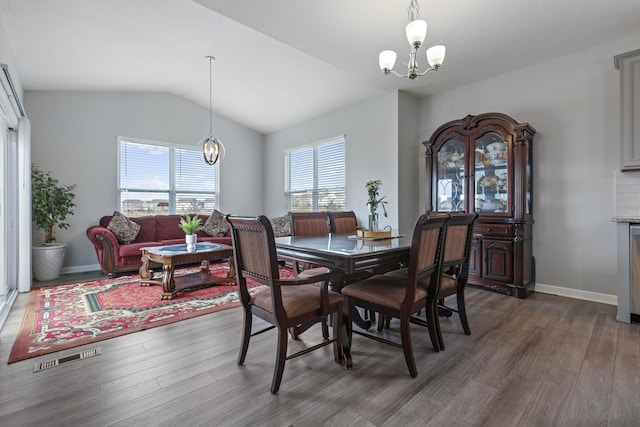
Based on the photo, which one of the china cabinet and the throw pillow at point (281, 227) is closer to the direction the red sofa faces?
the china cabinet

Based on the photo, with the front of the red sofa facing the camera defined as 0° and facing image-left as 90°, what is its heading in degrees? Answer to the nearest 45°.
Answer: approximately 315°

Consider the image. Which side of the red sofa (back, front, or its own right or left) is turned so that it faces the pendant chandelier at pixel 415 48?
front

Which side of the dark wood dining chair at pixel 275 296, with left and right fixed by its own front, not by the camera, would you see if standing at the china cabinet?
front

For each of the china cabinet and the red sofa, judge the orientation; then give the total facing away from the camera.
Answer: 0

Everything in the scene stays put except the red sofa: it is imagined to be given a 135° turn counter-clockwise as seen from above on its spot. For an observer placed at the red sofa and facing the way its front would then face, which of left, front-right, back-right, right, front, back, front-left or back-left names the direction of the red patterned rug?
back

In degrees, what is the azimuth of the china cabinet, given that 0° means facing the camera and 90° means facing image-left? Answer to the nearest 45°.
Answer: approximately 45°

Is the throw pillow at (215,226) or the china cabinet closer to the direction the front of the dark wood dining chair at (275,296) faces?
the china cabinet

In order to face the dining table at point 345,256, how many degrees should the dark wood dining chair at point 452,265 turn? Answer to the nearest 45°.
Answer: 0° — it already faces it

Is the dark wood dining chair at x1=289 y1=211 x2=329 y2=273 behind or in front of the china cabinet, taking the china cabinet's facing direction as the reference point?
in front

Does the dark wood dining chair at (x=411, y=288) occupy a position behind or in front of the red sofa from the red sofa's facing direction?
in front

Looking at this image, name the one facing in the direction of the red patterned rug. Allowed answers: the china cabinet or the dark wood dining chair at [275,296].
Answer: the china cabinet

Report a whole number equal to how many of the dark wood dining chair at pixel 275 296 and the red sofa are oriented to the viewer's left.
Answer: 0
